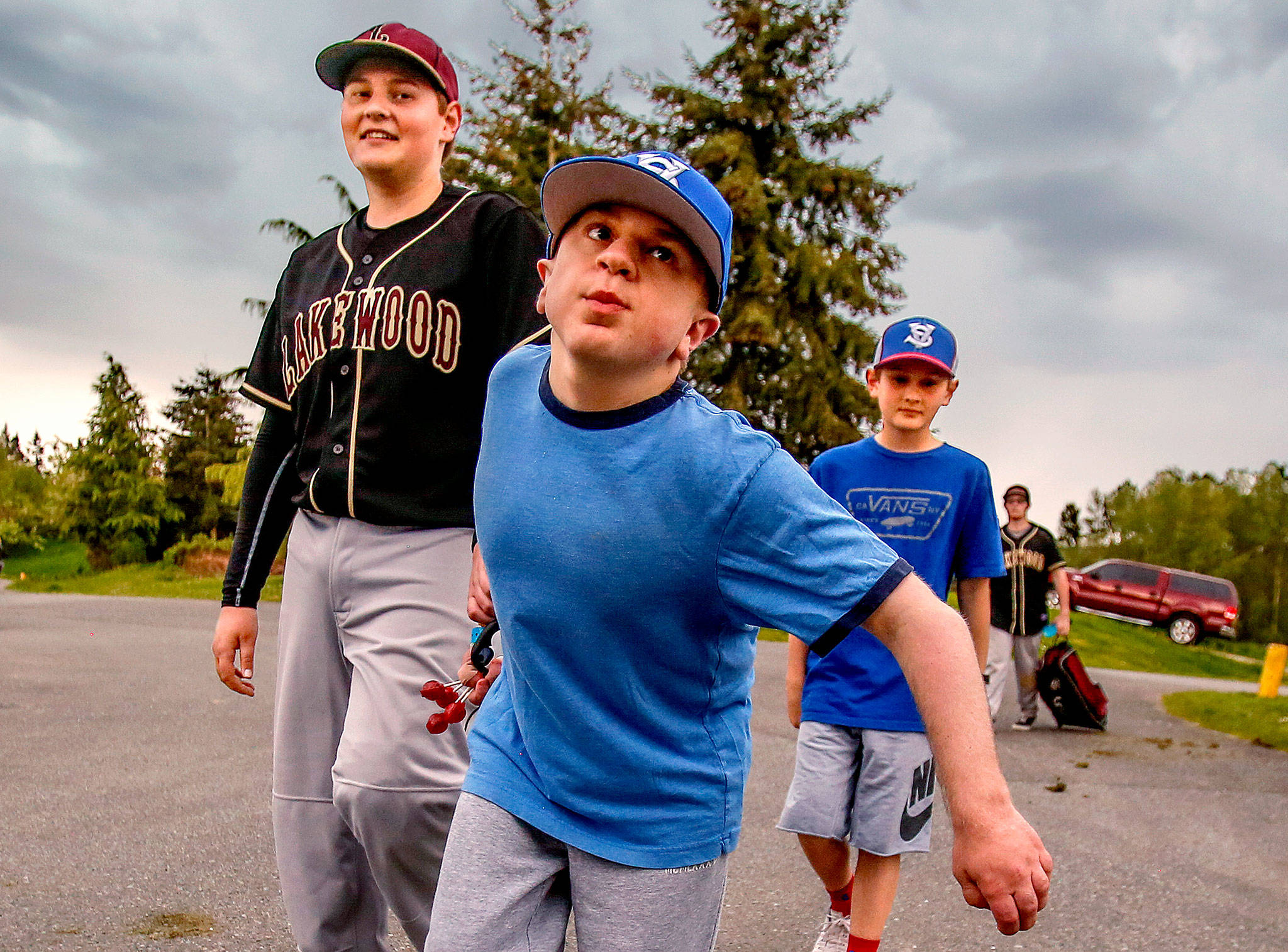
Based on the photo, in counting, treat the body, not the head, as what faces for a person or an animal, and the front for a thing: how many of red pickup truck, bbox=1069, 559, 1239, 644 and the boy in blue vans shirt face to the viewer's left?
1

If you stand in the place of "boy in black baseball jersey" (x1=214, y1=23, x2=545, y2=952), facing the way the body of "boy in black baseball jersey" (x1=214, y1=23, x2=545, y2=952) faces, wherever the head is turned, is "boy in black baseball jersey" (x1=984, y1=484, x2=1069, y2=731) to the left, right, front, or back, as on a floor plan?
back

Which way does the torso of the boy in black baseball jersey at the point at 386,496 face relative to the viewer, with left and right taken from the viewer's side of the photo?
facing the viewer and to the left of the viewer

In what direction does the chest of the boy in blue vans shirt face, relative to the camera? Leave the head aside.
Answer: toward the camera

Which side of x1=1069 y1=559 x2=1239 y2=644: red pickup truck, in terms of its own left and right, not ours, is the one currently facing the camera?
left

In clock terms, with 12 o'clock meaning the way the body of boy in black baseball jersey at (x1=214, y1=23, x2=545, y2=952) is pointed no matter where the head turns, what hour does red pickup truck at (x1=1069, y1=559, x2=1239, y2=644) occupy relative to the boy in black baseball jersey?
The red pickup truck is roughly at 6 o'clock from the boy in black baseball jersey.

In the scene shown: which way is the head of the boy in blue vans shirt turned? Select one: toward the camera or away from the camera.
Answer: toward the camera

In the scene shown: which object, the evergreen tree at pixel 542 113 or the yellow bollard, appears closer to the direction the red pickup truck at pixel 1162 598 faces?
the evergreen tree

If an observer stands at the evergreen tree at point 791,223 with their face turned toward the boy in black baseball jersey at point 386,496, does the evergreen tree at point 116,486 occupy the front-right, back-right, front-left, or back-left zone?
back-right

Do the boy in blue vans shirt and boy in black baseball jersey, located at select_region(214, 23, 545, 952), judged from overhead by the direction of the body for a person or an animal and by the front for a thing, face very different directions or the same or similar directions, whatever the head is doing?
same or similar directions

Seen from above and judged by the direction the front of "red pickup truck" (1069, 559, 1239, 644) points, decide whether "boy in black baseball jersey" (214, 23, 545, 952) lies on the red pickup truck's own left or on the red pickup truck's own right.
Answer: on the red pickup truck's own left
